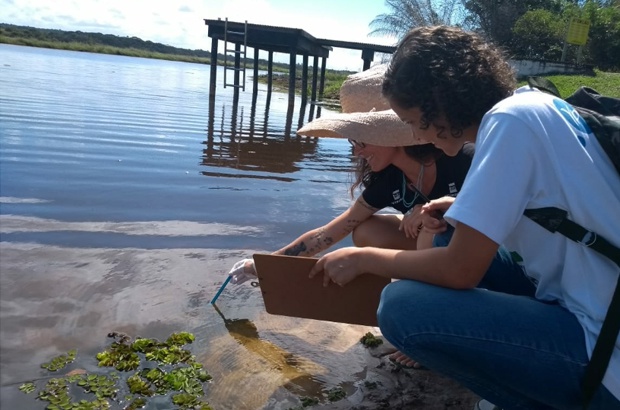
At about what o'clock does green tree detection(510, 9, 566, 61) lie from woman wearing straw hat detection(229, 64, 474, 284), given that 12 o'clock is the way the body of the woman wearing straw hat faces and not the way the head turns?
The green tree is roughly at 5 o'clock from the woman wearing straw hat.

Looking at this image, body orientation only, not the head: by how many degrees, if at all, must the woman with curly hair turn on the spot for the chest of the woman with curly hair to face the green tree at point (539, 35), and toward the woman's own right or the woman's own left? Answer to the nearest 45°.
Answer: approximately 90° to the woman's own right

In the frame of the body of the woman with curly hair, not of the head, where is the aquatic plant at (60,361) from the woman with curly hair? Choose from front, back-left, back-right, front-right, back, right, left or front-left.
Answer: front

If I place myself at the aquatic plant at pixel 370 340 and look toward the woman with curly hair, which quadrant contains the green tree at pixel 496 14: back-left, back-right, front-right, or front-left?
back-left

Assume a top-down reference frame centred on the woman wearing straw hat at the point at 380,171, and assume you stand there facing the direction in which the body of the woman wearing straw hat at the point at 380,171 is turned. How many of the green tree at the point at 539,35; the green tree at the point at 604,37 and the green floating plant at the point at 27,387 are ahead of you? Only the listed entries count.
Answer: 1

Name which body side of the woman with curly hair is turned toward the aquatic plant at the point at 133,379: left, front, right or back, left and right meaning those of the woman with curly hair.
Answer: front

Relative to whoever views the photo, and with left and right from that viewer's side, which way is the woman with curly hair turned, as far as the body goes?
facing to the left of the viewer

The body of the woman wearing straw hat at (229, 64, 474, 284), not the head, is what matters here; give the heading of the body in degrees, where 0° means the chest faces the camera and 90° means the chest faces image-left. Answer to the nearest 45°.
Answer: approximately 45°

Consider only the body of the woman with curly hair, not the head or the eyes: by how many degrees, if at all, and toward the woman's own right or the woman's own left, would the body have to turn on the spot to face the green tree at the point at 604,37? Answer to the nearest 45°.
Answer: approximately 90° to the woman's own right

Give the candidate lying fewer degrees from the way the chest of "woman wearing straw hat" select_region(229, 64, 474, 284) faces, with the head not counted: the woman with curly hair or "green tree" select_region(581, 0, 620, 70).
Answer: the woman with curly hair

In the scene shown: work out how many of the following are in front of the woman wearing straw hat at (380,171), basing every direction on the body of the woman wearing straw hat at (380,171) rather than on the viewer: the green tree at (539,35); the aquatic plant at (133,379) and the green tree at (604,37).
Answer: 1

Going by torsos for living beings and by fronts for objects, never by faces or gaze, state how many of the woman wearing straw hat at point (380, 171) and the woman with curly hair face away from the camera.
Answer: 0
